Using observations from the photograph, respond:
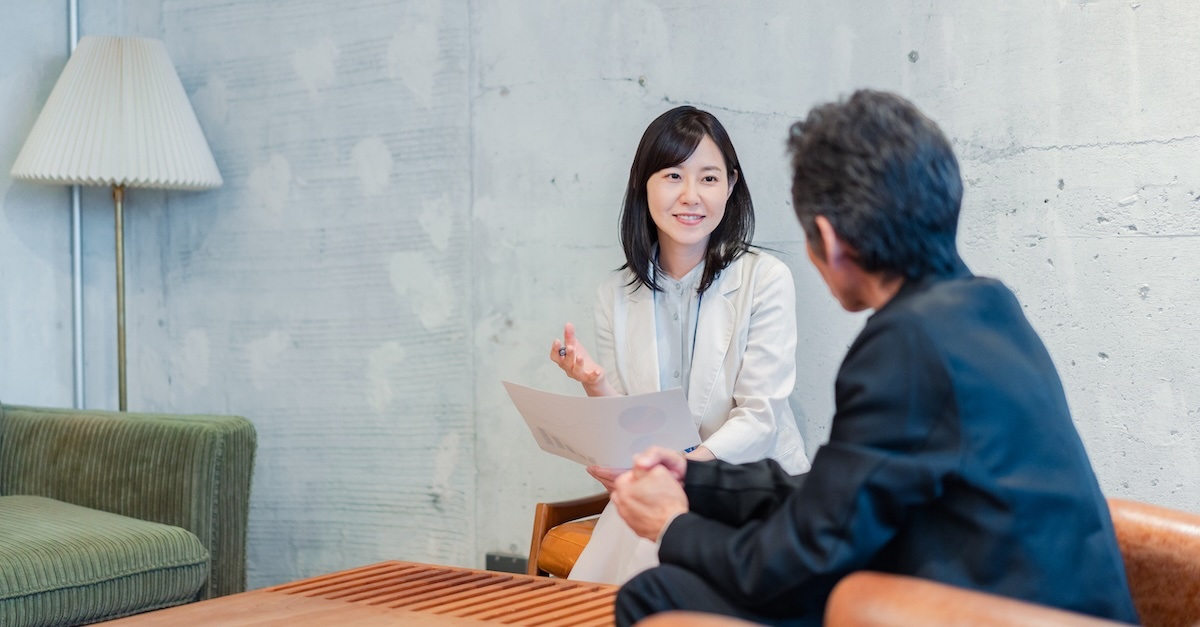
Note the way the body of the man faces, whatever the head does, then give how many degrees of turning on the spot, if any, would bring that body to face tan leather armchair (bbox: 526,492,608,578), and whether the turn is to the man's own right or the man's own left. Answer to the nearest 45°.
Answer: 0° — they already face it

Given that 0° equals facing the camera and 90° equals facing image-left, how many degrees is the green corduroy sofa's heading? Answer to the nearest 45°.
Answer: approximately 315°

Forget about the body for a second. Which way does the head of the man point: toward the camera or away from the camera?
away from the camera

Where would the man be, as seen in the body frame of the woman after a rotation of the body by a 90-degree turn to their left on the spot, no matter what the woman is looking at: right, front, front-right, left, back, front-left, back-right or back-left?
front-right

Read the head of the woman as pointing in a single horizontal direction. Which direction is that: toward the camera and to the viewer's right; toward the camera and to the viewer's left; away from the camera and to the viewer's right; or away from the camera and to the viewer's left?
toward the camera and to the viewer's right

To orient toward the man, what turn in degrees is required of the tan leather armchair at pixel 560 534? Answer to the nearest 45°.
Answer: approximately 45° to its left

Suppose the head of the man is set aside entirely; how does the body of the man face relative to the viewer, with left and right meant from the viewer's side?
facing away from the viewer and to the left of the viewer

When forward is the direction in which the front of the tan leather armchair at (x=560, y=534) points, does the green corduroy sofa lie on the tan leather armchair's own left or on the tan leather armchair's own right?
on the tan leather armchair's own right
